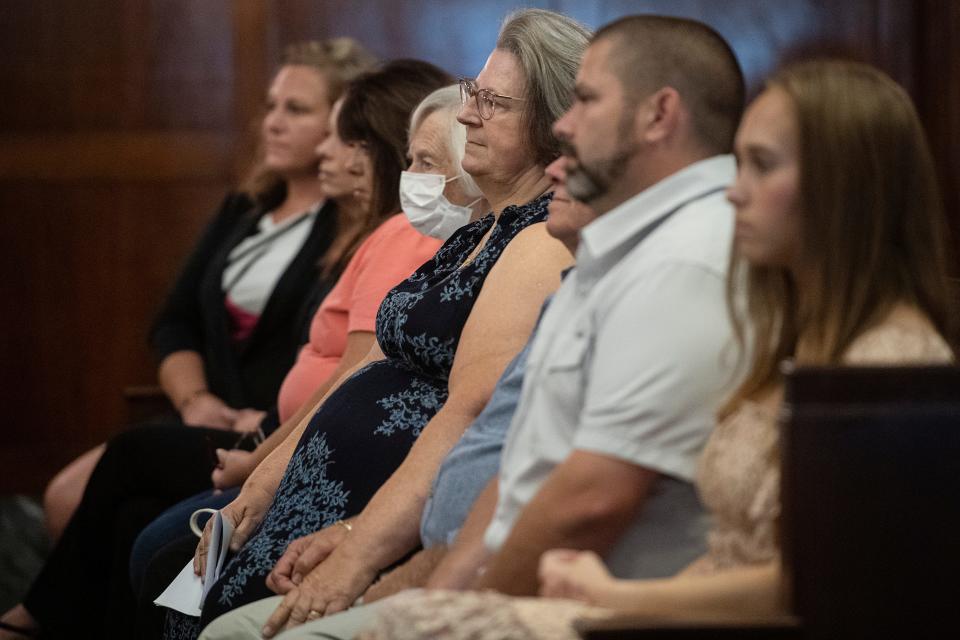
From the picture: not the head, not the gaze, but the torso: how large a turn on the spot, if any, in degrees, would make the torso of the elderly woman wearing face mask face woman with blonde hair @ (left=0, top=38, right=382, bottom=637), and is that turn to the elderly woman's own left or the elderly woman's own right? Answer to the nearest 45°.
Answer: approximately 90° to the elderly woman's own right

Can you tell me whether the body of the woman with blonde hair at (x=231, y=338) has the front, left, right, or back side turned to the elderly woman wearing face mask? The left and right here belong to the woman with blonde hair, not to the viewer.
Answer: left

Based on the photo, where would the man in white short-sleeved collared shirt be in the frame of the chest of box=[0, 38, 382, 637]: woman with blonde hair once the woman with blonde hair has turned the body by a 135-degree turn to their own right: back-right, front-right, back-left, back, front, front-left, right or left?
back

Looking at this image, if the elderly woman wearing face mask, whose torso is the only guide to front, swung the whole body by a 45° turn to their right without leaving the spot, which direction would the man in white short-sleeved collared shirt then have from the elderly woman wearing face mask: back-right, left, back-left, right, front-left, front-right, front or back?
left

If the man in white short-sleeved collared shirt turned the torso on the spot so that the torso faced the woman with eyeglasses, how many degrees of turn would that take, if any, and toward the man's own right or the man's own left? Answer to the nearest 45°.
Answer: approximately 45° to the man's own right

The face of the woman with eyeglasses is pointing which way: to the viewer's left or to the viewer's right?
to the viewer's left

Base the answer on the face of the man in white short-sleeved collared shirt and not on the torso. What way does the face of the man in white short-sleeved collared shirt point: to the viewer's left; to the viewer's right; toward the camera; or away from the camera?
to the viewer's left

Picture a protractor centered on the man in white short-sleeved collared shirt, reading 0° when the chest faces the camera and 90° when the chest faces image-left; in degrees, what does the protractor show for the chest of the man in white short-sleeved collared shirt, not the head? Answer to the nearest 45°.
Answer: approximately 90°

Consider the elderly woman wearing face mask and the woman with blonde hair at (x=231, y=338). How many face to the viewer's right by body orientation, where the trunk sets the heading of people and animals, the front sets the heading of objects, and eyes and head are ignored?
0

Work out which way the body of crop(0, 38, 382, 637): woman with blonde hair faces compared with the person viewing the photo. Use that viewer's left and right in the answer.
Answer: facing the viewer and to the left of the viewer
